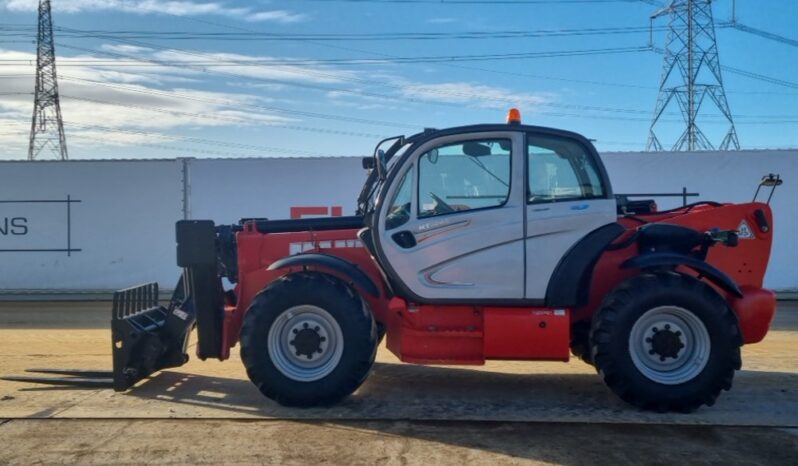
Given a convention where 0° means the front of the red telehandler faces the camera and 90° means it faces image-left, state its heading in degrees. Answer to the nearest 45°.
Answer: approximately 90°
